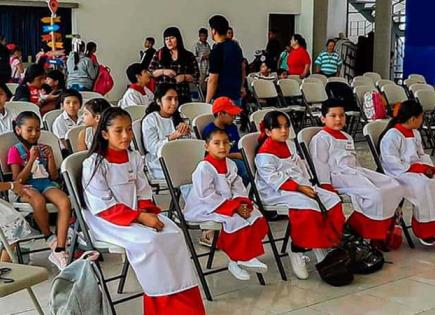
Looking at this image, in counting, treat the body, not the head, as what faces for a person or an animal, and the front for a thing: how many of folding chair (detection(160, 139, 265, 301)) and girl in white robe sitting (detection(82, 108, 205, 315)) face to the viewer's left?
0

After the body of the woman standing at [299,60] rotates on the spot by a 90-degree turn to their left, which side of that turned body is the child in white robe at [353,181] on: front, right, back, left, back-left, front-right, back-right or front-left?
front-right

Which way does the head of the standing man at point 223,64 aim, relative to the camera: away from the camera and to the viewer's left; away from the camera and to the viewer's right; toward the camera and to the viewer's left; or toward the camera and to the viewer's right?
away from the camera and to the viewer's left

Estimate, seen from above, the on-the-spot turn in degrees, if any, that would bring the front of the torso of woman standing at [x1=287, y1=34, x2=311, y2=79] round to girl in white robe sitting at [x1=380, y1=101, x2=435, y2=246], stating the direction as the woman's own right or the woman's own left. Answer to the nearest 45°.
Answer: approximately 45° to the woman's own left

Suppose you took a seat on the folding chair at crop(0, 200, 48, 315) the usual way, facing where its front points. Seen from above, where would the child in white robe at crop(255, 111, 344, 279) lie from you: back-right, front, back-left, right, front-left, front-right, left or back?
left

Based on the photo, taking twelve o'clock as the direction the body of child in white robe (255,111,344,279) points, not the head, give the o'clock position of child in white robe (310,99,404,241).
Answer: child in white robe (310,99,404,241) is roughly at 9 o'clock from child in white robe (255,111,344,279).

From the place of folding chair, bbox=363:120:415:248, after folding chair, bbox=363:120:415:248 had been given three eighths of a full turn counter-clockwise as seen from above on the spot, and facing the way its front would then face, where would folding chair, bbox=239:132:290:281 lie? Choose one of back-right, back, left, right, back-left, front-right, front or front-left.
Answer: back-left
